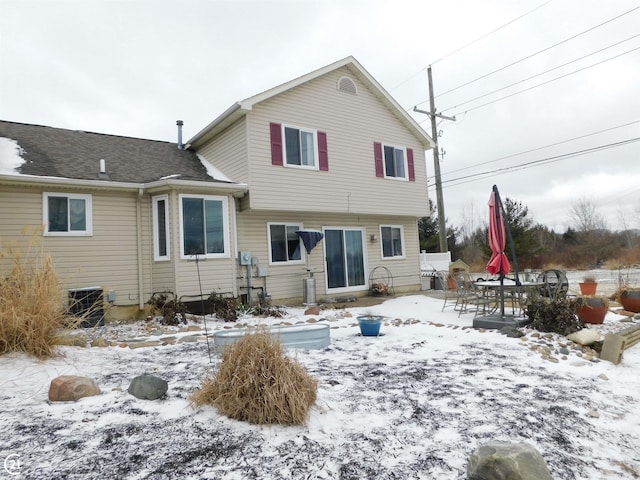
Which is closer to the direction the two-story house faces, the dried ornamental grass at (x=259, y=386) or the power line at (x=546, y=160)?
the dried ornamental grass

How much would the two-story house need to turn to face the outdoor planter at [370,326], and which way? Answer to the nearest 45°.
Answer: approximately 135° to its right

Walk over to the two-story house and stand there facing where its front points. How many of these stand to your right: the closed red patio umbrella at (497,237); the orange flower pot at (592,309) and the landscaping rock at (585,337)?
3

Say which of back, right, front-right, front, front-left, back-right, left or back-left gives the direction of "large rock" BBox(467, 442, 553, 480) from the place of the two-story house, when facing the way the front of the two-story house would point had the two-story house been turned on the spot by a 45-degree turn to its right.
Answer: front-left

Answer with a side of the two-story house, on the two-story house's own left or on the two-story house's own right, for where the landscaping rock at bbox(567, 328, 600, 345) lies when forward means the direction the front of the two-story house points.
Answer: on the two-story house's own right

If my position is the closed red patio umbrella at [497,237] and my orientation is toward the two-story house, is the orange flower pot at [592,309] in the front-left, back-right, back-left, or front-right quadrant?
back-right

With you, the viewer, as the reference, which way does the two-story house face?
facing away from the viewer and to the right of the viewer

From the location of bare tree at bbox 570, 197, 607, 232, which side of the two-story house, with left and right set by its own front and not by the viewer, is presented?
front

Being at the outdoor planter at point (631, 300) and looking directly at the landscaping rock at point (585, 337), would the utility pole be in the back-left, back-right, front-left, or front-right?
back-right
